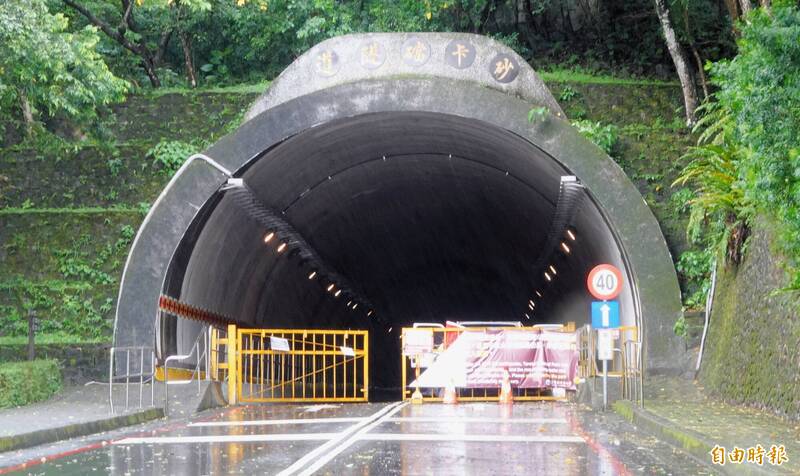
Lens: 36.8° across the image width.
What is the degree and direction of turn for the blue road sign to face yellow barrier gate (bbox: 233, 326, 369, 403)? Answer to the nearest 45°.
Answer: approximately 135° to its right

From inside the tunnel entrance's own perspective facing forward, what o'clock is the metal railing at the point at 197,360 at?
The metal railing is roughly at 3 o'clock from the tunnel entrance.

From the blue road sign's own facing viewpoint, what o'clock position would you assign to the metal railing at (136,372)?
The metal railing is roughly at 3 o'clock from the blue road sign.

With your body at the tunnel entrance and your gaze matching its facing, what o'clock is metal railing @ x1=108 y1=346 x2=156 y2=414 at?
The metal railing is roughly at 2 o'clock from the tunnel entrance.

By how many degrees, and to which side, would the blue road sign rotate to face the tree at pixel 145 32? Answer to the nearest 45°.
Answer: approximately 135° to its right

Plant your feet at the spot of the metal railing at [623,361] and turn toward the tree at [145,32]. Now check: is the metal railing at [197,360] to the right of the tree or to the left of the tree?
left

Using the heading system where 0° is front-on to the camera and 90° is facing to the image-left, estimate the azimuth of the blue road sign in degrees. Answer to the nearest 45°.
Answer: approximately 0°

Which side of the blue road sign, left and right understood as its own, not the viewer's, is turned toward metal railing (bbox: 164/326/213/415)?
right

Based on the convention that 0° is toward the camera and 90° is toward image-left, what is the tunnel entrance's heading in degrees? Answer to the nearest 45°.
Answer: approximately 0°

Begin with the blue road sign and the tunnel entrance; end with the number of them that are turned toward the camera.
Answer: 2

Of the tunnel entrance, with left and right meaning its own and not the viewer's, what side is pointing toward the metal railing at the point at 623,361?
left

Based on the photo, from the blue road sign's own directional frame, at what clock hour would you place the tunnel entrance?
The tunnel entrance is roughly at 4 o'clock from the blue road sign.
